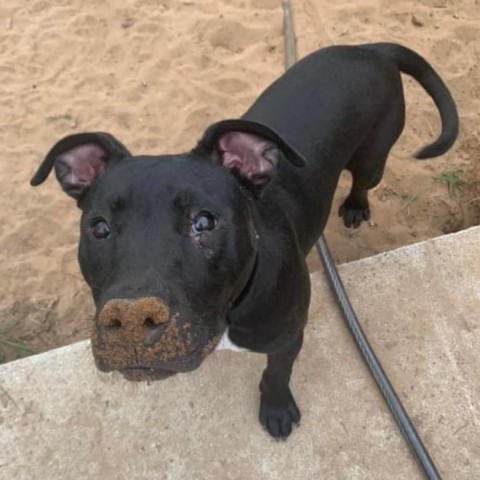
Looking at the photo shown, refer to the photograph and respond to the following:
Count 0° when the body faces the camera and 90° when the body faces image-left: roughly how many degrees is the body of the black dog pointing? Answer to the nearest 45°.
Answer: approximately 45°
